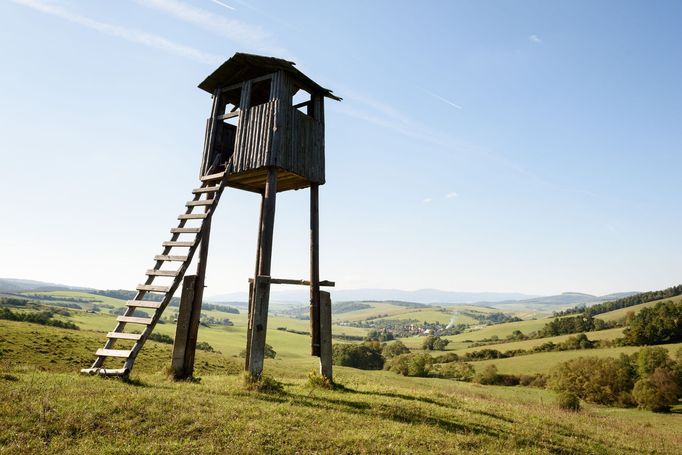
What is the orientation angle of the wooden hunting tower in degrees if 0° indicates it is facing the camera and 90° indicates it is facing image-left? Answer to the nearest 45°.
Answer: approximately 45°
